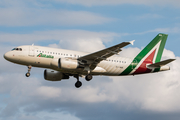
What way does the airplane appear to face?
to the viewer's left
